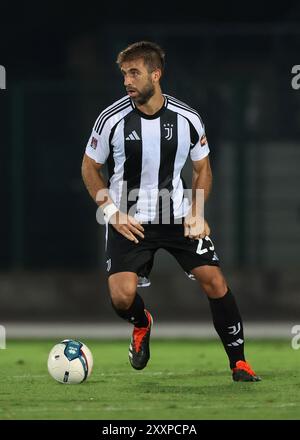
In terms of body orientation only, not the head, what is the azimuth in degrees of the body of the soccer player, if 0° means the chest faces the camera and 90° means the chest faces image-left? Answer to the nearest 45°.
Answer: approximately 0°
